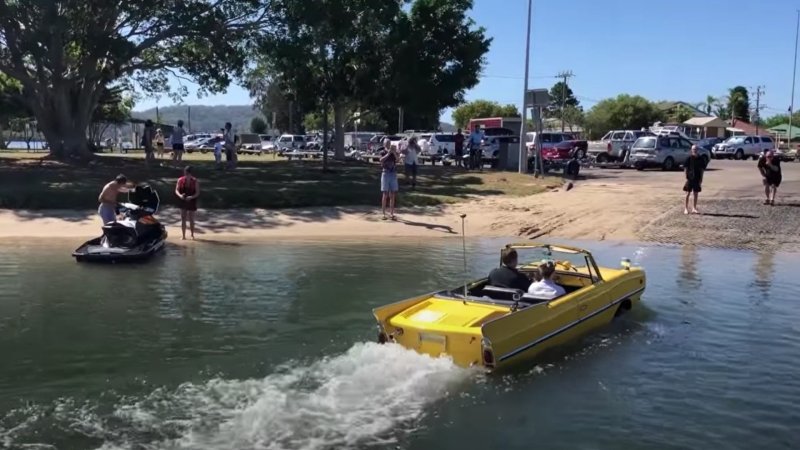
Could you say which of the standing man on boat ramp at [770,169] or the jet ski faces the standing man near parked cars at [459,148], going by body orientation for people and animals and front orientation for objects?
the jet ski

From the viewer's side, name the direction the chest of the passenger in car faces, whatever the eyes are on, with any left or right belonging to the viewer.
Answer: facing away from the viewer and to the right of the viewer

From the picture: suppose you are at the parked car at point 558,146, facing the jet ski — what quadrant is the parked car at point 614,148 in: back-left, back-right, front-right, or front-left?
back-left

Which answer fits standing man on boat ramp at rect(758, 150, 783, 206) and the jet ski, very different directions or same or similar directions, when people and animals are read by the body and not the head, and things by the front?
very different directions

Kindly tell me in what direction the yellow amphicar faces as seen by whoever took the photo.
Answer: facing away from the viewer and to the right of the viewer

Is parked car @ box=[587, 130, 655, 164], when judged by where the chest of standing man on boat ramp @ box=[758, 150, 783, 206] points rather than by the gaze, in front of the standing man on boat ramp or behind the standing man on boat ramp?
behind

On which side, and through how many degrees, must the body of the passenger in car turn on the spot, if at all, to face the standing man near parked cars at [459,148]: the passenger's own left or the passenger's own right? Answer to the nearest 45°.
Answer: approximately 45° to the passenger's own left

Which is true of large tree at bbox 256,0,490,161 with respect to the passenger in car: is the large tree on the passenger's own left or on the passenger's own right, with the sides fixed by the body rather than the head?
on the passenger's own left

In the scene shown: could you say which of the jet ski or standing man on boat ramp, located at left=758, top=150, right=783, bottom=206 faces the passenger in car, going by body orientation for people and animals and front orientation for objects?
the standing man on boat ramp

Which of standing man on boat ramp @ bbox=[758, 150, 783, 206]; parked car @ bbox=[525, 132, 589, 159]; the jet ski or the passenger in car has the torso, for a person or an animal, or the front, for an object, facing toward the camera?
the standing man on boat ramp

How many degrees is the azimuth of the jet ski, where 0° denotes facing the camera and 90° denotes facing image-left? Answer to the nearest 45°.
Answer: approximately 225°

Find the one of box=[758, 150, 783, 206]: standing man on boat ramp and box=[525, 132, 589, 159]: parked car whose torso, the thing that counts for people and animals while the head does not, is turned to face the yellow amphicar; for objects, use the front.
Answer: the standing man on boat ramp

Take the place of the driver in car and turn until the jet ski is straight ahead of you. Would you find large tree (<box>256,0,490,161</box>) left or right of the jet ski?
right
